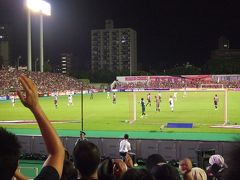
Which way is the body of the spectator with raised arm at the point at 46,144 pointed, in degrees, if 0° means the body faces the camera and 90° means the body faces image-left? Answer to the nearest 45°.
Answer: approximately 180°

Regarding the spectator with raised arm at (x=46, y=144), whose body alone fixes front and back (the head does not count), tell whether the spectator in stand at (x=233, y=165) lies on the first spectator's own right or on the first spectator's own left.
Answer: on the first spectator's own right

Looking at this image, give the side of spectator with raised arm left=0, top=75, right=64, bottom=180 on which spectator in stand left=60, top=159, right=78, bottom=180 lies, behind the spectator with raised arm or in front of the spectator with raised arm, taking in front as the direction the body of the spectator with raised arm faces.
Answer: in front

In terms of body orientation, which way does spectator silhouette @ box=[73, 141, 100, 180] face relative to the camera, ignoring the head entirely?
away from the camera

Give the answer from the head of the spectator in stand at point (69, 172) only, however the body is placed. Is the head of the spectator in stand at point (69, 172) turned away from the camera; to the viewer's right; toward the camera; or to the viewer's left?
away from the camera

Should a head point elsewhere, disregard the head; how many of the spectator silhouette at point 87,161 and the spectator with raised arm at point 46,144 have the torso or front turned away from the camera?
2

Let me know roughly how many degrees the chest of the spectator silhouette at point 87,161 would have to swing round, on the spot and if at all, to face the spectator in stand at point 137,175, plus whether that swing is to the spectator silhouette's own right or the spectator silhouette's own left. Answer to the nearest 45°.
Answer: approximately 135° to the spectator silhouette's own right

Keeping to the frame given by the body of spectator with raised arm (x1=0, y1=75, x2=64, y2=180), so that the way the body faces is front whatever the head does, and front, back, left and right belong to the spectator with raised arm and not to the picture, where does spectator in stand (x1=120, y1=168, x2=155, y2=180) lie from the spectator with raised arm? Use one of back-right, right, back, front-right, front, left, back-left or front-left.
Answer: right

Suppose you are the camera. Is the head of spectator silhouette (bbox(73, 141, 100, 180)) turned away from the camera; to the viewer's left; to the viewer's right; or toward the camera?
away from the camera
